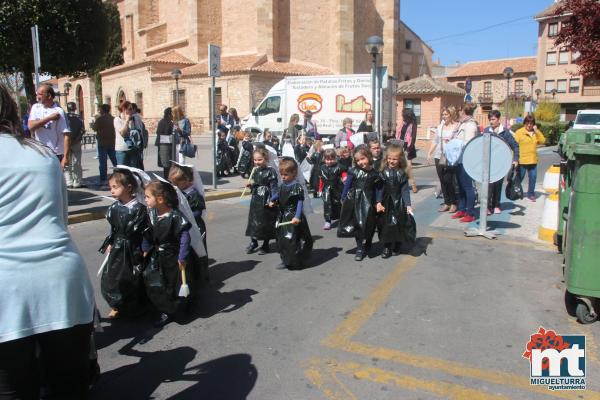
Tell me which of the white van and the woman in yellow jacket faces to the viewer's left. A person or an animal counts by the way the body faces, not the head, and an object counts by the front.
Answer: the white van

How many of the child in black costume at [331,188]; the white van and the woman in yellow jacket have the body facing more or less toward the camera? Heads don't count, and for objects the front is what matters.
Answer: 2

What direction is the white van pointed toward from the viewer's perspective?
to the viewer's left

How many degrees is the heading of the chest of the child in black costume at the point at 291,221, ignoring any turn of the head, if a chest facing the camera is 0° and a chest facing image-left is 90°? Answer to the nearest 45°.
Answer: approximately 45°

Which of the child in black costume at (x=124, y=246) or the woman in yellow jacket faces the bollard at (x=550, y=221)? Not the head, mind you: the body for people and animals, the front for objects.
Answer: the woman in yellow jacket

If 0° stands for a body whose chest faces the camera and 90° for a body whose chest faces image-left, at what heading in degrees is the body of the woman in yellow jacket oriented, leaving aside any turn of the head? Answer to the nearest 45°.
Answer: approximately 0°

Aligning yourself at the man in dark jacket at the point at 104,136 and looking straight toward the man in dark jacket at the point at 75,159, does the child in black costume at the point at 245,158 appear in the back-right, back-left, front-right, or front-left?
back-left

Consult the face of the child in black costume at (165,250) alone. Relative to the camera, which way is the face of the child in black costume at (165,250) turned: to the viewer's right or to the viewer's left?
to the viewer's left
